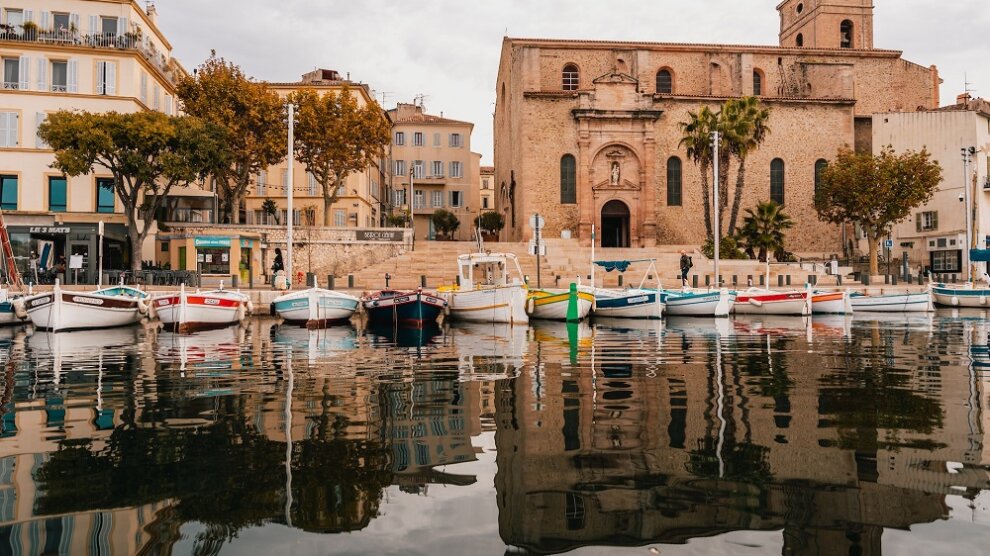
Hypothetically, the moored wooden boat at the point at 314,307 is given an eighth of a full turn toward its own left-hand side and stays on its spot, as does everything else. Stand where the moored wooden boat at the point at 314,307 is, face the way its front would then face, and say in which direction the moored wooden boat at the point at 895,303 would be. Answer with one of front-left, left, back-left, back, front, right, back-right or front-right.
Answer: front-left

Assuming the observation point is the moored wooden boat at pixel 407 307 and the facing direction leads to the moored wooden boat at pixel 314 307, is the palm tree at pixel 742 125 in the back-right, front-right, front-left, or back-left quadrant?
back-right

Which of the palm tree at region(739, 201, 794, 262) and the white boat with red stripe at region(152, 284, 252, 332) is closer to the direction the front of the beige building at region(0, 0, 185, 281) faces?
the white boat with red stripe

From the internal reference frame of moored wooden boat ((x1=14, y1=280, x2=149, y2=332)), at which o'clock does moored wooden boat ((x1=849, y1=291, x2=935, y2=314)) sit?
moored wooden boat ((x1=849, y1=291, x2=935, y2=314)) is roughly at 8 o'clock from moored wooden boat ((x1=14, y1=280, x2=149, y2=332)).

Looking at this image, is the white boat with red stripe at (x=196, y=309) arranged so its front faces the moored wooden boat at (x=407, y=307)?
no

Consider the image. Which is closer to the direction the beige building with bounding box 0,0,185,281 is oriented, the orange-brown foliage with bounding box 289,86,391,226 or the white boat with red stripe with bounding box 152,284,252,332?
the white boat with red stripe

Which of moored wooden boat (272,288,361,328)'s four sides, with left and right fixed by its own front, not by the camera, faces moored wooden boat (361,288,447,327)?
left

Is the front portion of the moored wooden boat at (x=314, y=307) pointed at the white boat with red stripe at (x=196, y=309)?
no

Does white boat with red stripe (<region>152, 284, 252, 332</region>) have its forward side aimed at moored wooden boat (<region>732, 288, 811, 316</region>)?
no

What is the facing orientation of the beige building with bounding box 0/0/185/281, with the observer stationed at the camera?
facing the viewer

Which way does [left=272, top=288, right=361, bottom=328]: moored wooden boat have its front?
toward the camera

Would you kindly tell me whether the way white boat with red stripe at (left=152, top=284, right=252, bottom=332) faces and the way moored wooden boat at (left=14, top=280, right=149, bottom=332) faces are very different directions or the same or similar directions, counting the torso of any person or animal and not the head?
same or similar directions

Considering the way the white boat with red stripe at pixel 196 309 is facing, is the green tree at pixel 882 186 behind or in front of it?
behind

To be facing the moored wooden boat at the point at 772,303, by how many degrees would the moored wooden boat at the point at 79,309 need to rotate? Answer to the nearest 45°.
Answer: approximately 135° to its left

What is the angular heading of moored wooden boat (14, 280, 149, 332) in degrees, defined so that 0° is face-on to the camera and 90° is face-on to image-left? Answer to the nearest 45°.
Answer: approximately 45°

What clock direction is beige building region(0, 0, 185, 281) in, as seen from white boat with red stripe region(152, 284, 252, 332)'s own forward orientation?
The beige building is roughly at 4 o'clock from the white boat with red stripe.

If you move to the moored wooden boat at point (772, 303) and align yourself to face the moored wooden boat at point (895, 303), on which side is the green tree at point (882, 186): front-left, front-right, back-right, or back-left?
front-left

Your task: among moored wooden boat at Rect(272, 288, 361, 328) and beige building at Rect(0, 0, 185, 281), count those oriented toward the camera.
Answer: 2
